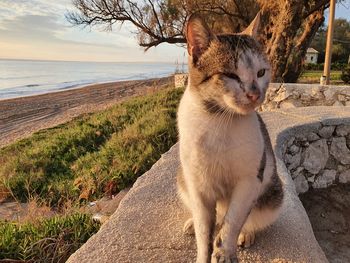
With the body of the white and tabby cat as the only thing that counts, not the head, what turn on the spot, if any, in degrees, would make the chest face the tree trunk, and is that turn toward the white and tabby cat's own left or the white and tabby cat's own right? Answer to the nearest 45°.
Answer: approximately 180°

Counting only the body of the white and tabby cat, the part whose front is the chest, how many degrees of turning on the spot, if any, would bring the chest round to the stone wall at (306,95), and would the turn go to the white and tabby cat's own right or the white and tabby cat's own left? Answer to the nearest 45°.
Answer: approximately 180°

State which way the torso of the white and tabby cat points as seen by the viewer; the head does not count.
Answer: toward the camera

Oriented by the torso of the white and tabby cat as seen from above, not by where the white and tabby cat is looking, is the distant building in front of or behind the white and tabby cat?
behind

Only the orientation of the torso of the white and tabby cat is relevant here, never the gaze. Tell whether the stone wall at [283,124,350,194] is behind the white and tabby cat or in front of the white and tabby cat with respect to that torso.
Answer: behind
